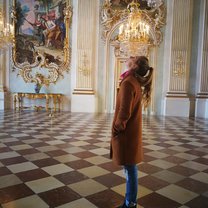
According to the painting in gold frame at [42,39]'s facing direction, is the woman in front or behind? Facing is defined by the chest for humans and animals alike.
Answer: in front

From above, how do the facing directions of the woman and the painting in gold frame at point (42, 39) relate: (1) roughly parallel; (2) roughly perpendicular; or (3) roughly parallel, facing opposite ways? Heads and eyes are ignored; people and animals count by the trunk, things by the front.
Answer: roughly perpendicular

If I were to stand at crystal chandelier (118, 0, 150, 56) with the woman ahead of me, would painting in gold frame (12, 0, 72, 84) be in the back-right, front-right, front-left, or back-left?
back-right

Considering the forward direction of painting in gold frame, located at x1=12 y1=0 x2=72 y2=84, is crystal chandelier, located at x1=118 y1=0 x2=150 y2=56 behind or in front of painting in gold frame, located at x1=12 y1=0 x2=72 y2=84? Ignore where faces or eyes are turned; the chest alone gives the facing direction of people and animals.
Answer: in front
